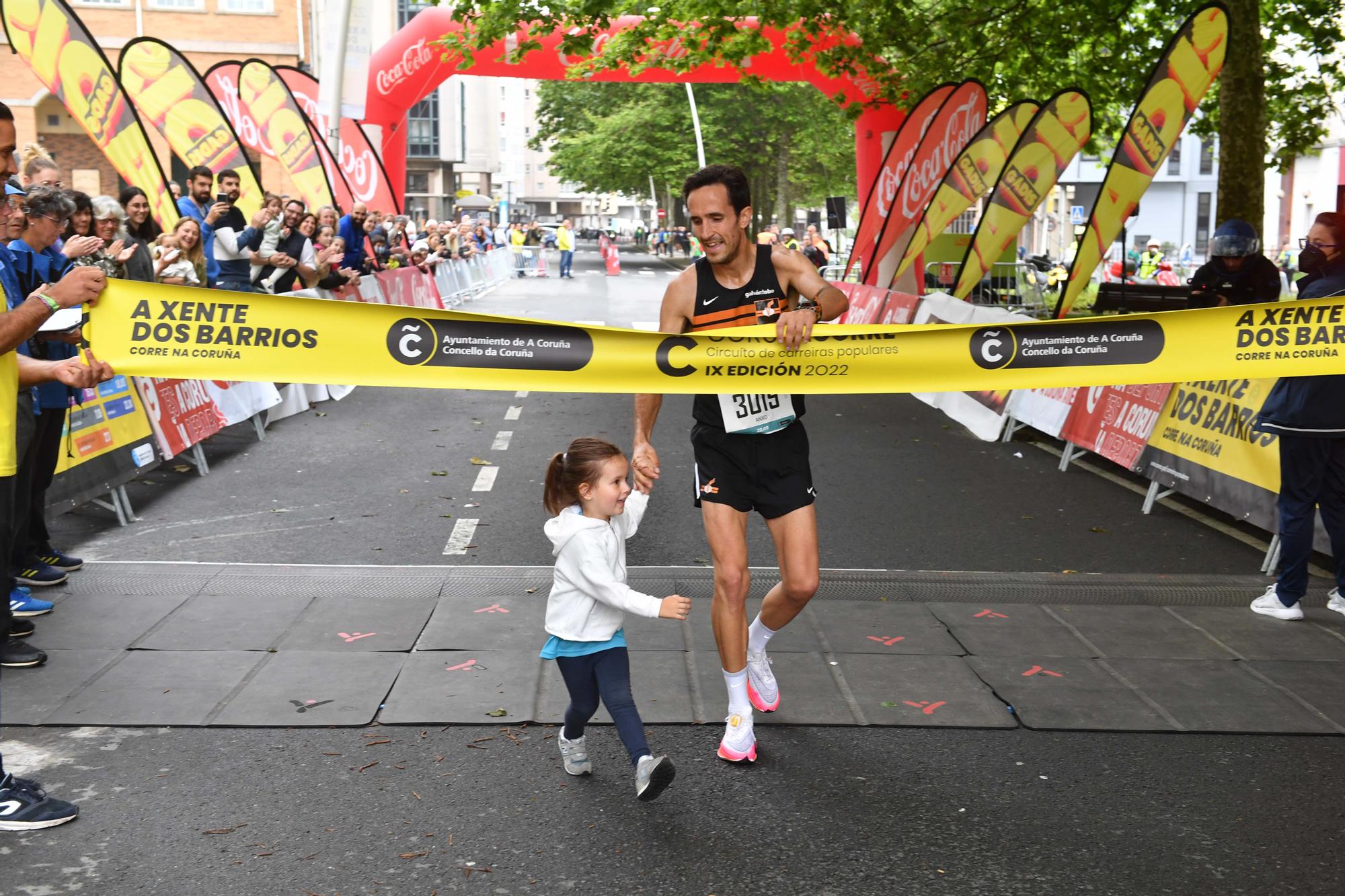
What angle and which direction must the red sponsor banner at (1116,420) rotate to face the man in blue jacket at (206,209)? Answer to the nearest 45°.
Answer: approximately 45° to its right

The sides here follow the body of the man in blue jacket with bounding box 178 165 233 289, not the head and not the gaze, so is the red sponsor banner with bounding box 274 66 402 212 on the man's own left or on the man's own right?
on the man's own left

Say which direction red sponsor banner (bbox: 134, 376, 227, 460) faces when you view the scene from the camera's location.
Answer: facing the viewer and to the right of the viewer

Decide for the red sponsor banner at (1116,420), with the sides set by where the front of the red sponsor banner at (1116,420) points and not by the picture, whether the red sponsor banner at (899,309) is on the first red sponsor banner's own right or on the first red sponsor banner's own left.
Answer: on the first red sponsor banner's own right

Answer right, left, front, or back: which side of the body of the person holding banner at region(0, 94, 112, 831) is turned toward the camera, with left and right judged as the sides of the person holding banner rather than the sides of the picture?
right

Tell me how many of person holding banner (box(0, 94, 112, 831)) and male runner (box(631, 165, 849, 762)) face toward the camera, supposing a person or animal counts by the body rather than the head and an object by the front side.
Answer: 1

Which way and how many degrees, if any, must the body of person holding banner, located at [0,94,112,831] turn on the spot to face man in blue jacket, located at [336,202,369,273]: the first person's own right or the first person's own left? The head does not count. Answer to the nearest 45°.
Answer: approximately 90° to the first person's own left

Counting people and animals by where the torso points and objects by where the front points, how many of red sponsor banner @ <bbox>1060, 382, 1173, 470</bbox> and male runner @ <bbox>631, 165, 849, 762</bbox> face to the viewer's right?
0

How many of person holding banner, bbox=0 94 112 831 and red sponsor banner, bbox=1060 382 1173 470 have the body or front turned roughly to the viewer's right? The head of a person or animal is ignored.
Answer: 1

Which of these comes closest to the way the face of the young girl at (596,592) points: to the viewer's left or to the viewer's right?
to the viewer's right

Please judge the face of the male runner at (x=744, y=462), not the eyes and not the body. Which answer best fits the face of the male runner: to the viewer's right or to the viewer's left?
to the viewer's left

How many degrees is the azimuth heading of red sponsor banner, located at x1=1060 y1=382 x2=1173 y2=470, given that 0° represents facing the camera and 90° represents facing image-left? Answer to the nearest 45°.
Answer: approximately 45°

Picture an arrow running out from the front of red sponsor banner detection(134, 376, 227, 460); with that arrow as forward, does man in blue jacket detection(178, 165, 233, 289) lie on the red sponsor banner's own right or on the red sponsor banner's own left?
on the red sponsor banner's own left

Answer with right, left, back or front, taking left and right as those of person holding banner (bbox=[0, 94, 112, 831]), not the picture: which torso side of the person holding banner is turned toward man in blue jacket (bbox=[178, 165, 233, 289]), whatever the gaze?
left

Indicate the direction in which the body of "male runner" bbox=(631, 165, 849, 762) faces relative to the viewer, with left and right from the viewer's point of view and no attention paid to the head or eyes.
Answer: facing the viewer

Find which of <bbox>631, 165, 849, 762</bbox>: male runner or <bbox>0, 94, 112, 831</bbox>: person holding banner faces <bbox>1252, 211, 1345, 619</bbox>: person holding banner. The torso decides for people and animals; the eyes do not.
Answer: <bbox>0, 94, 112, 831</bbox>: person holding banner

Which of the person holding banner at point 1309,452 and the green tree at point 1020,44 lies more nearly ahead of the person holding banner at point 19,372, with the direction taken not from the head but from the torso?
the person holding banner

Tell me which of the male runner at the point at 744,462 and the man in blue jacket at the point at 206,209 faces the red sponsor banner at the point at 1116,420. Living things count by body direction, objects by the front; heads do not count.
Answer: the man in blue jacket
